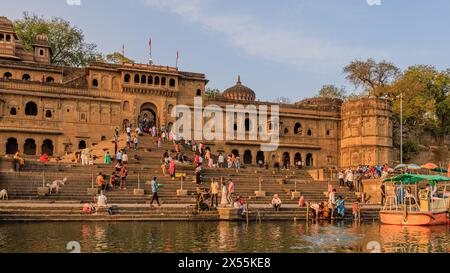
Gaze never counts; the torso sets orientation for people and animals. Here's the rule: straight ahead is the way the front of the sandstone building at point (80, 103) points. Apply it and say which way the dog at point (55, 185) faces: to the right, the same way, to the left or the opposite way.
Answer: to the right

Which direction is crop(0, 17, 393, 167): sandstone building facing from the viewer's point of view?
toward the camera

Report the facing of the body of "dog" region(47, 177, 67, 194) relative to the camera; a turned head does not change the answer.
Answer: to the viewer's left

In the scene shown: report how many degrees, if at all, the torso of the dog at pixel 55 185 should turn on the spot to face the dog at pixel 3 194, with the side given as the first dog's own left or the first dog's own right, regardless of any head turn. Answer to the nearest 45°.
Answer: approximately 45° to the first dog's own left

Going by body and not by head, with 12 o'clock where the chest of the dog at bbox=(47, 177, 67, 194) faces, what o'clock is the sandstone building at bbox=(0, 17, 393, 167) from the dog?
The sandstone building is roughly at 3 o'clock from the dog.

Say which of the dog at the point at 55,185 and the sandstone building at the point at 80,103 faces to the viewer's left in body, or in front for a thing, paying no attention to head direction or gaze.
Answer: the dog

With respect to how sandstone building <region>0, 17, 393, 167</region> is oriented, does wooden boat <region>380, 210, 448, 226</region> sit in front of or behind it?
in front

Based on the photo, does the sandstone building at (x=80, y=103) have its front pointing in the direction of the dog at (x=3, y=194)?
yes

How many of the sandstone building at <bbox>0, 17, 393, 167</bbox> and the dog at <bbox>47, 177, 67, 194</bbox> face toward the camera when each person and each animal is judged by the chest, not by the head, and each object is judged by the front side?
1

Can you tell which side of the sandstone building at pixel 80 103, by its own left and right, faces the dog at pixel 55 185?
front

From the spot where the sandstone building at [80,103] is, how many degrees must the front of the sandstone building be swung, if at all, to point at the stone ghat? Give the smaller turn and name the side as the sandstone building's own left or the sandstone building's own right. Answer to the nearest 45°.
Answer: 0° — it already faces it
